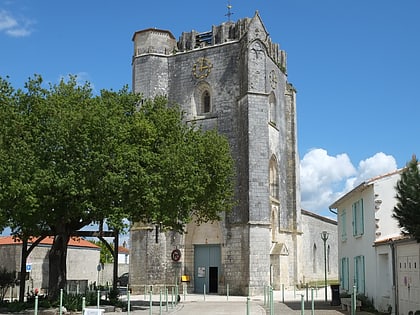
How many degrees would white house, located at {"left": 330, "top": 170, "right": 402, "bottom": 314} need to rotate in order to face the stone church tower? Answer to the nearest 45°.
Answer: approximately 90° to its right

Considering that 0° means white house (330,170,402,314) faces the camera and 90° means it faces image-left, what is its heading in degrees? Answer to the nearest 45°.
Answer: approximately 45°

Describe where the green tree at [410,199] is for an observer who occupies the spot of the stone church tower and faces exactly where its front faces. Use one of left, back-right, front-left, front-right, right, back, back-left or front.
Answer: front-left

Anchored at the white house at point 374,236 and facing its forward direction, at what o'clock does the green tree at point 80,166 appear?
The green tree is roughly at 1 o'clock from the white house.

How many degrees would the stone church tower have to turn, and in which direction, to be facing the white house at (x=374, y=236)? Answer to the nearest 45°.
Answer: approximately 45° to its left

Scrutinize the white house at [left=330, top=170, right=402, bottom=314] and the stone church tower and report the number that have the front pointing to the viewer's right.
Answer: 0
